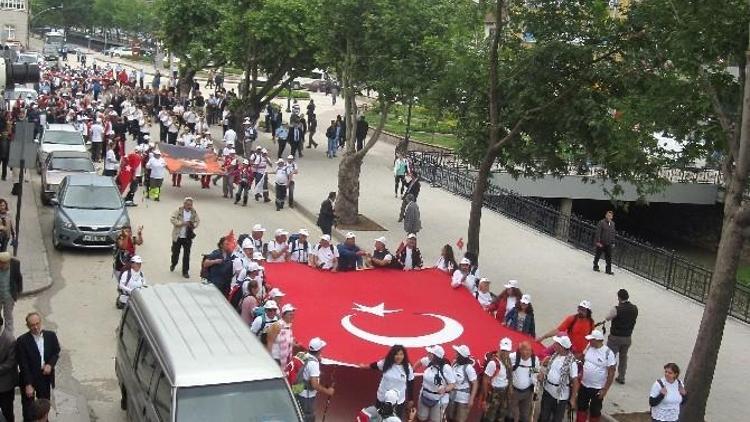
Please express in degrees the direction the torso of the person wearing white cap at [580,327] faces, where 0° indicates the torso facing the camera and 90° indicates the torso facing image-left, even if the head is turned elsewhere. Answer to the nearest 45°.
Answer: approximately 45°

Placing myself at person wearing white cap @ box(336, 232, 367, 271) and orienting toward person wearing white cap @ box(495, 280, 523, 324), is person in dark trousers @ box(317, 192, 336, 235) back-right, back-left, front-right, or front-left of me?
back-left

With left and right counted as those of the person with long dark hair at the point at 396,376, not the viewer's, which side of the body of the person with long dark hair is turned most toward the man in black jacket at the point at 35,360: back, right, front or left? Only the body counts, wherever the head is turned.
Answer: right

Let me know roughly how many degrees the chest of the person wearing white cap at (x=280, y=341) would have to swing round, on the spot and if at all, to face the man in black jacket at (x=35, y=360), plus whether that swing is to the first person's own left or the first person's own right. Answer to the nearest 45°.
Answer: approximately 135° to the first person's own right

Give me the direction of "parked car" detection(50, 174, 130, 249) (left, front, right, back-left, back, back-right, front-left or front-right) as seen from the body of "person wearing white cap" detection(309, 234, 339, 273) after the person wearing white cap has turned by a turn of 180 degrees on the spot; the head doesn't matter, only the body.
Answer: front-left

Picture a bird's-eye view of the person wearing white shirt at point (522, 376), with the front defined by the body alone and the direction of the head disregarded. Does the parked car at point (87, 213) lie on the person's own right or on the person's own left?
on the person's own right

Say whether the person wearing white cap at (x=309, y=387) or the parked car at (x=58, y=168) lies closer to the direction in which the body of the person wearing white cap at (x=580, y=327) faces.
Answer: the person wearing white cap

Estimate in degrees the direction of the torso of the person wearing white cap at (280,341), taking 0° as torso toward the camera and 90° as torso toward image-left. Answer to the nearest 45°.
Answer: approximately 315°
